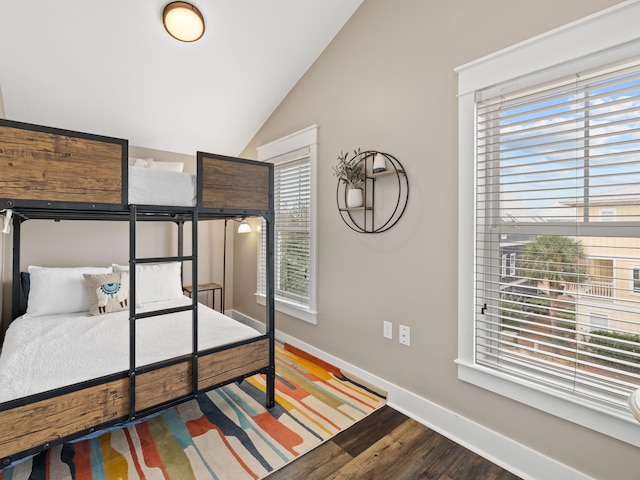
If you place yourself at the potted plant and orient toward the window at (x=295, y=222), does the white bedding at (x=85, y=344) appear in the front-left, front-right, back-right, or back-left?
front-left

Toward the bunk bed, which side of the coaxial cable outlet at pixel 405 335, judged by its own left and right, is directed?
front

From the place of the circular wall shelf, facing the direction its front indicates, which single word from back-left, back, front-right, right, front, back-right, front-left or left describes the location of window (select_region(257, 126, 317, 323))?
right

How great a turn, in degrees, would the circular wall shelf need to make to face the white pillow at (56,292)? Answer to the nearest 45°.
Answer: approximately 45° to its right

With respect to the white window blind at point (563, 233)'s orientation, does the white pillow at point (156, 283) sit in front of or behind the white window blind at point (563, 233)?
in front

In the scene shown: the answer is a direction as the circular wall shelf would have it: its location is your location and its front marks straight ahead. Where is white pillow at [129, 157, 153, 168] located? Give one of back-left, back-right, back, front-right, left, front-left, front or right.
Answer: front-right

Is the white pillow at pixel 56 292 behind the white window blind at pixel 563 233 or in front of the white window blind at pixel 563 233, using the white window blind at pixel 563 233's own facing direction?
in front

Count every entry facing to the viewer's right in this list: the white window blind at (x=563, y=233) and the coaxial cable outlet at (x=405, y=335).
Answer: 0

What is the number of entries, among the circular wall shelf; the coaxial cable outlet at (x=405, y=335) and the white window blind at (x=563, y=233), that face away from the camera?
0

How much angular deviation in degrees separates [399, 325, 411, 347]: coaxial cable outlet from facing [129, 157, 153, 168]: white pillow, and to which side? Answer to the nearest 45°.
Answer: approximately 45° to its right

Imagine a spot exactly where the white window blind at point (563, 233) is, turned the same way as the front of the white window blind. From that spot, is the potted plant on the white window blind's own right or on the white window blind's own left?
on the white window blind's own right

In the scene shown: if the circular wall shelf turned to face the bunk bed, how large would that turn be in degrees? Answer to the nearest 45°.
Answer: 0° — it already faces it

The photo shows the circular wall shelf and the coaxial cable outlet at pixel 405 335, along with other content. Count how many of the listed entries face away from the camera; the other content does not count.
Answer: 0

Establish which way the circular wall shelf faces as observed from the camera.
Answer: facing the viewer and to the left of the viewer

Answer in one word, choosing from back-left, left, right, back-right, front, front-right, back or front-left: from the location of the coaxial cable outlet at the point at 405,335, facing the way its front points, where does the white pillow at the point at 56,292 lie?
front-right
